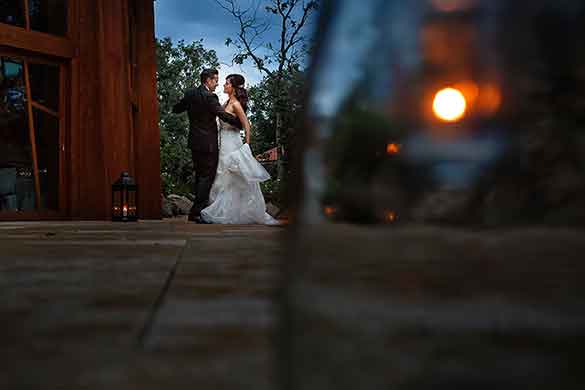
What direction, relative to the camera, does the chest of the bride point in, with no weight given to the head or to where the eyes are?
to the viewer's left

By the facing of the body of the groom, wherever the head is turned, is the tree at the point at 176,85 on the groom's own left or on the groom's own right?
on the groom's own left

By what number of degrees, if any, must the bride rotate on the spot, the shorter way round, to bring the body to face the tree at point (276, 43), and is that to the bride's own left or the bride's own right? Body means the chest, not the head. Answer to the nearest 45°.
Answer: approximately 90° to the bride's own right

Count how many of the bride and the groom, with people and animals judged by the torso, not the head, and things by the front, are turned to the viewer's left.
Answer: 1

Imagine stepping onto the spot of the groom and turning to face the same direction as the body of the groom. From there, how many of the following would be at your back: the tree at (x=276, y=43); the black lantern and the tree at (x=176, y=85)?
1

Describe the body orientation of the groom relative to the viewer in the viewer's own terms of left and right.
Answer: facing away from the viewer and to the right of the viewer

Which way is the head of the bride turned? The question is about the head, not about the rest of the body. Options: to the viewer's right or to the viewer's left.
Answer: to the viewer's left

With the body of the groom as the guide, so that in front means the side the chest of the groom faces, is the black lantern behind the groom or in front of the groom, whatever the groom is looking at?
behind

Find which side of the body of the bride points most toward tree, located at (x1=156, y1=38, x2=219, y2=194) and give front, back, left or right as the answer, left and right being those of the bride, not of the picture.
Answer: right
